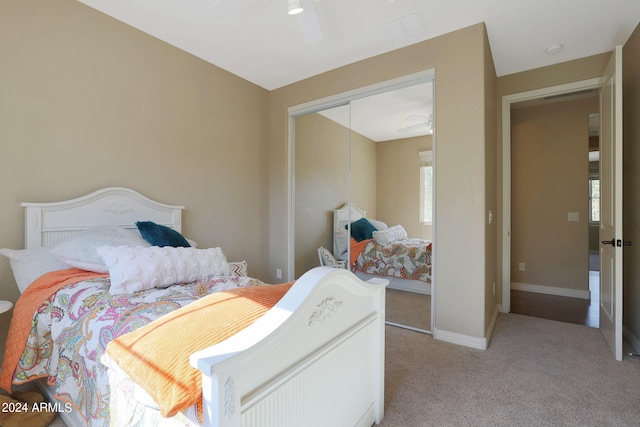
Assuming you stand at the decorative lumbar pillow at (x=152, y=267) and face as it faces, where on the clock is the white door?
The white door is roughly at 11 o'clock from the decorative lumbar pillow.

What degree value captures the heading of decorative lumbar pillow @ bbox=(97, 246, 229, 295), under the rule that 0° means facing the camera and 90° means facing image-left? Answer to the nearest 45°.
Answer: approximately 315°

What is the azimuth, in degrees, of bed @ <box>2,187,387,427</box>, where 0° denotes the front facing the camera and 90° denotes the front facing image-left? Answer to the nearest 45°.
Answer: approximately 315°

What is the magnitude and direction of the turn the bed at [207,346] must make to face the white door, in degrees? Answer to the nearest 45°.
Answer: approximately 45° to its left
